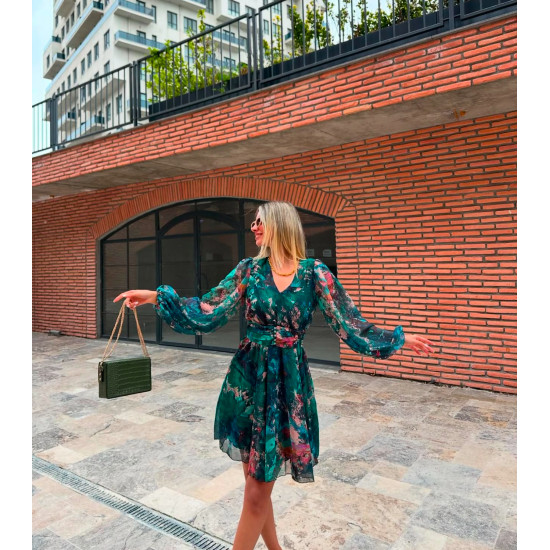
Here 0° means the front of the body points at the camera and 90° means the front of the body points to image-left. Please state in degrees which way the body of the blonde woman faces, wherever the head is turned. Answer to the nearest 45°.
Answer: approximately 0°

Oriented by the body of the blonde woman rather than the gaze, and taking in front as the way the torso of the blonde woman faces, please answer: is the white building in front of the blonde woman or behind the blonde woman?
behind

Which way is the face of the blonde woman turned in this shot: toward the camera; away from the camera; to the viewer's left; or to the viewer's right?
to the viewer's left
